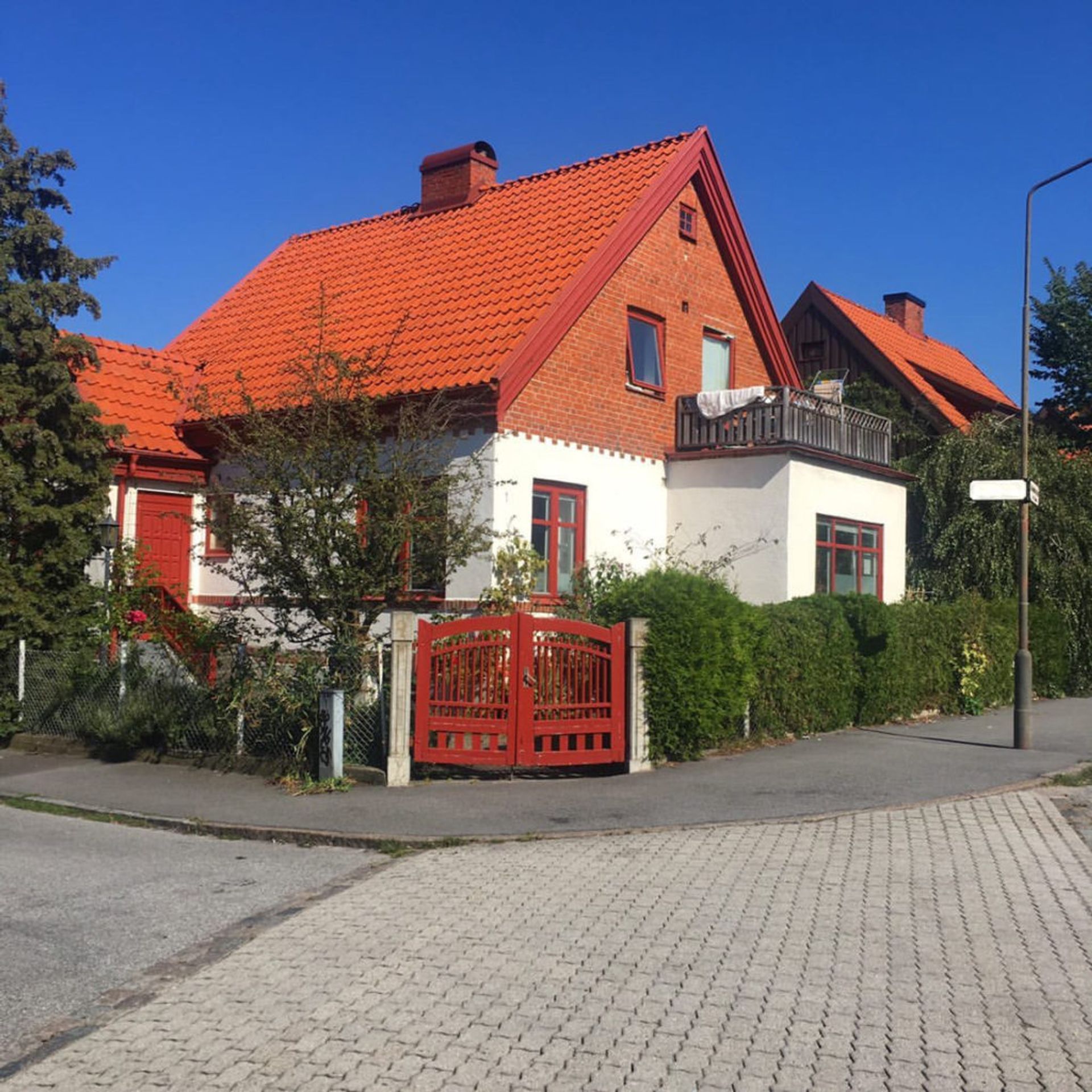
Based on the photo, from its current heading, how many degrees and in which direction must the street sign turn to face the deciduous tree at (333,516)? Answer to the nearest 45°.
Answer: approximately 45° to its right

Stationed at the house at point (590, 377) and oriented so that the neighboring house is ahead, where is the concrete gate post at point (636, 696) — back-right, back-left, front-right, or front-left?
back-right

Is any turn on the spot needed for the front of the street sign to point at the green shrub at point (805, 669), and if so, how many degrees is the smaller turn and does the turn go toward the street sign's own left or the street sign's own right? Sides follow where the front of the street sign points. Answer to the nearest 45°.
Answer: approximately 90° to the street sign's own right

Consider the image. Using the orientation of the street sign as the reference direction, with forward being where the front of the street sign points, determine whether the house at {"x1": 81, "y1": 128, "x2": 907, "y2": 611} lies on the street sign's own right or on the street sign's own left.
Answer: on the street sign's own right

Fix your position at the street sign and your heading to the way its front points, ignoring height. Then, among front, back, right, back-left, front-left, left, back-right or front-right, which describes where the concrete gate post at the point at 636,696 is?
front-right

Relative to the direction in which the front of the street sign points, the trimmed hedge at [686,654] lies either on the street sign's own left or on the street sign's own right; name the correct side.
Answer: on the street sign's own right

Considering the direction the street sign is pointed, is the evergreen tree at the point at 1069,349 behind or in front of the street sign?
behind

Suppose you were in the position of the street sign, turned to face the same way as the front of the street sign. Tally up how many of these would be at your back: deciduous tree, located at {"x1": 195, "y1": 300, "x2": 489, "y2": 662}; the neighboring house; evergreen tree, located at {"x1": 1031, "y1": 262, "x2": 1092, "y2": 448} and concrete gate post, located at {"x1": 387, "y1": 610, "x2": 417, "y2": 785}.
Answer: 2

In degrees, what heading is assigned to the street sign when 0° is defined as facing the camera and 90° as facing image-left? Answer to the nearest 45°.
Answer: approximately 0°

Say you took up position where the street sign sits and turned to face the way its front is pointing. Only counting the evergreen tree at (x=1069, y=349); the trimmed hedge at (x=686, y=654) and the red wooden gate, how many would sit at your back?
1

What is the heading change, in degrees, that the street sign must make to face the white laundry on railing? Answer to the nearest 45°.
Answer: approximately 135° to its right
